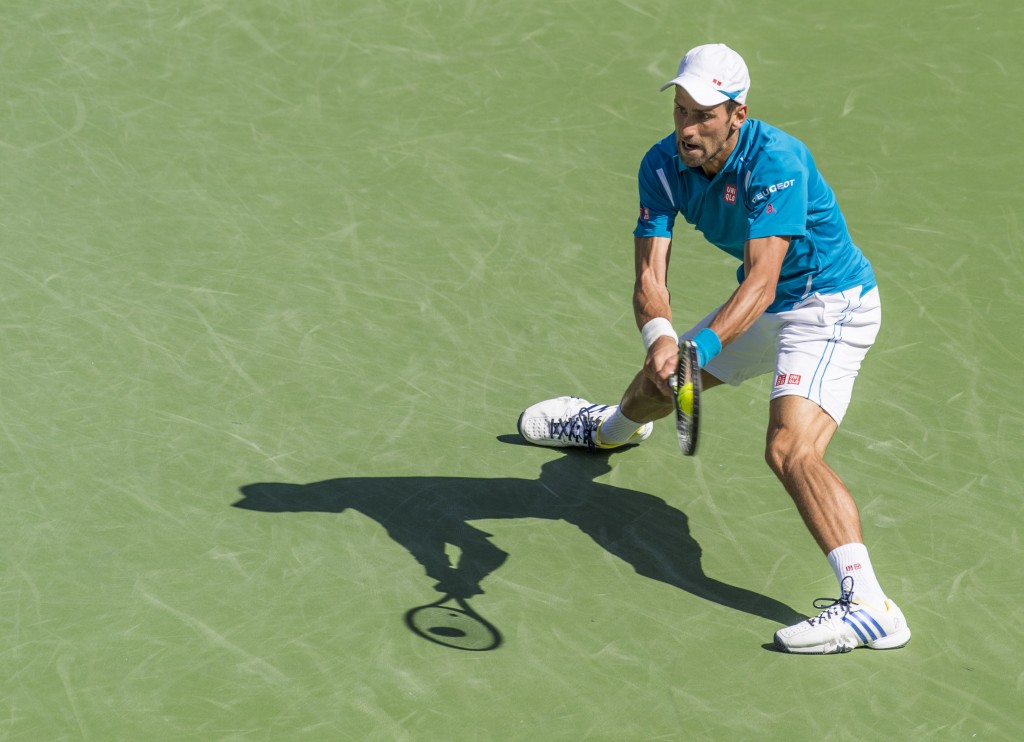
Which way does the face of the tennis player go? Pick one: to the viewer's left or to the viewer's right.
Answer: to the viewer's left

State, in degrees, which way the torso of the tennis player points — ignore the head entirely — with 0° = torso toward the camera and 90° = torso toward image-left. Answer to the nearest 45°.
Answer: approximately 45°
